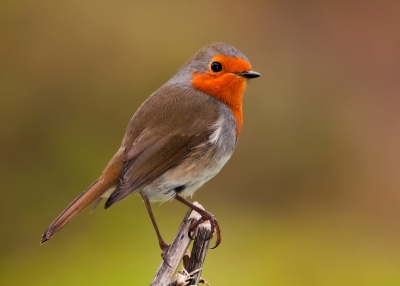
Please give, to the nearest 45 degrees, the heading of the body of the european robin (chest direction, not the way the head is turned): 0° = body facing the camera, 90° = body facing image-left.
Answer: approximately 270°
